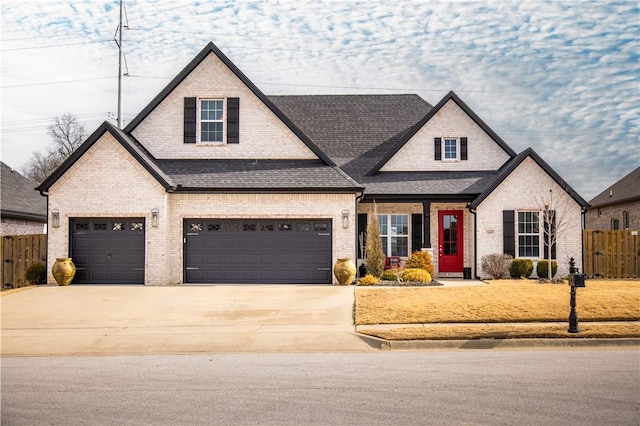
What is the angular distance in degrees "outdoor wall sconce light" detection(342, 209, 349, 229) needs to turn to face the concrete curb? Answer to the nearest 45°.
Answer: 0° — it already faces it

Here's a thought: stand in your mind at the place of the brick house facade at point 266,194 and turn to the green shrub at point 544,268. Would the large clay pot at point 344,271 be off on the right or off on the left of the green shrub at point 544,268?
right

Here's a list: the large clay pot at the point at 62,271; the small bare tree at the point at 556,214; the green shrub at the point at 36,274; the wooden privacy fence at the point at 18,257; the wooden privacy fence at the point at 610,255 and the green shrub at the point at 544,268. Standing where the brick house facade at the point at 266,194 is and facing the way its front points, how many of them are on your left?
3

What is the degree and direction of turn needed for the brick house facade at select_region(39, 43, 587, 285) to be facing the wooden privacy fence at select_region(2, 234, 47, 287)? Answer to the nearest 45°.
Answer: approximately 90° to its right

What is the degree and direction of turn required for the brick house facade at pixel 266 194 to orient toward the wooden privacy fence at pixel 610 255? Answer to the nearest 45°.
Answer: approximately 90° to its left

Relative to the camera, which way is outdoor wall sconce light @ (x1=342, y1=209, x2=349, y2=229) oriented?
toward the camera

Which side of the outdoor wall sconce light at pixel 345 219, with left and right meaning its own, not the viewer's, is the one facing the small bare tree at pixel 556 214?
left

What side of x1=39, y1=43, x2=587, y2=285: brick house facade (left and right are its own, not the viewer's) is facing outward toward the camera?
front

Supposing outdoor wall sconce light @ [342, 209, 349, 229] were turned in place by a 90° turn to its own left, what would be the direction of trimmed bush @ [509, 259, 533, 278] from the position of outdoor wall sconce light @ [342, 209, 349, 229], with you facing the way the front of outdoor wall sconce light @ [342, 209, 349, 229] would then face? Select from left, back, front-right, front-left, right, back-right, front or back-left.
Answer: front

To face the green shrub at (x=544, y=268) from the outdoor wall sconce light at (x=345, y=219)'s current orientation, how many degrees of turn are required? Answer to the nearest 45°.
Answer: approximately 90° to its left

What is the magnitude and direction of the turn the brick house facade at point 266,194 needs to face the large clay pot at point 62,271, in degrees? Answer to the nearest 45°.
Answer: approximately 90° to its right

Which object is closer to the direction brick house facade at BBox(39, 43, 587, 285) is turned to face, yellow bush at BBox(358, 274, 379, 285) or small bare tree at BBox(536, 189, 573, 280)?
the yellow bush
